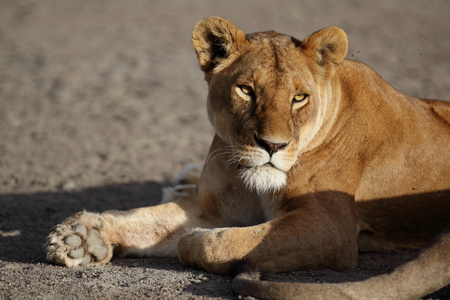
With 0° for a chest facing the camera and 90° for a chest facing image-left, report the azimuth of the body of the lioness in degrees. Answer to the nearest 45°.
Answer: approximately 45°
